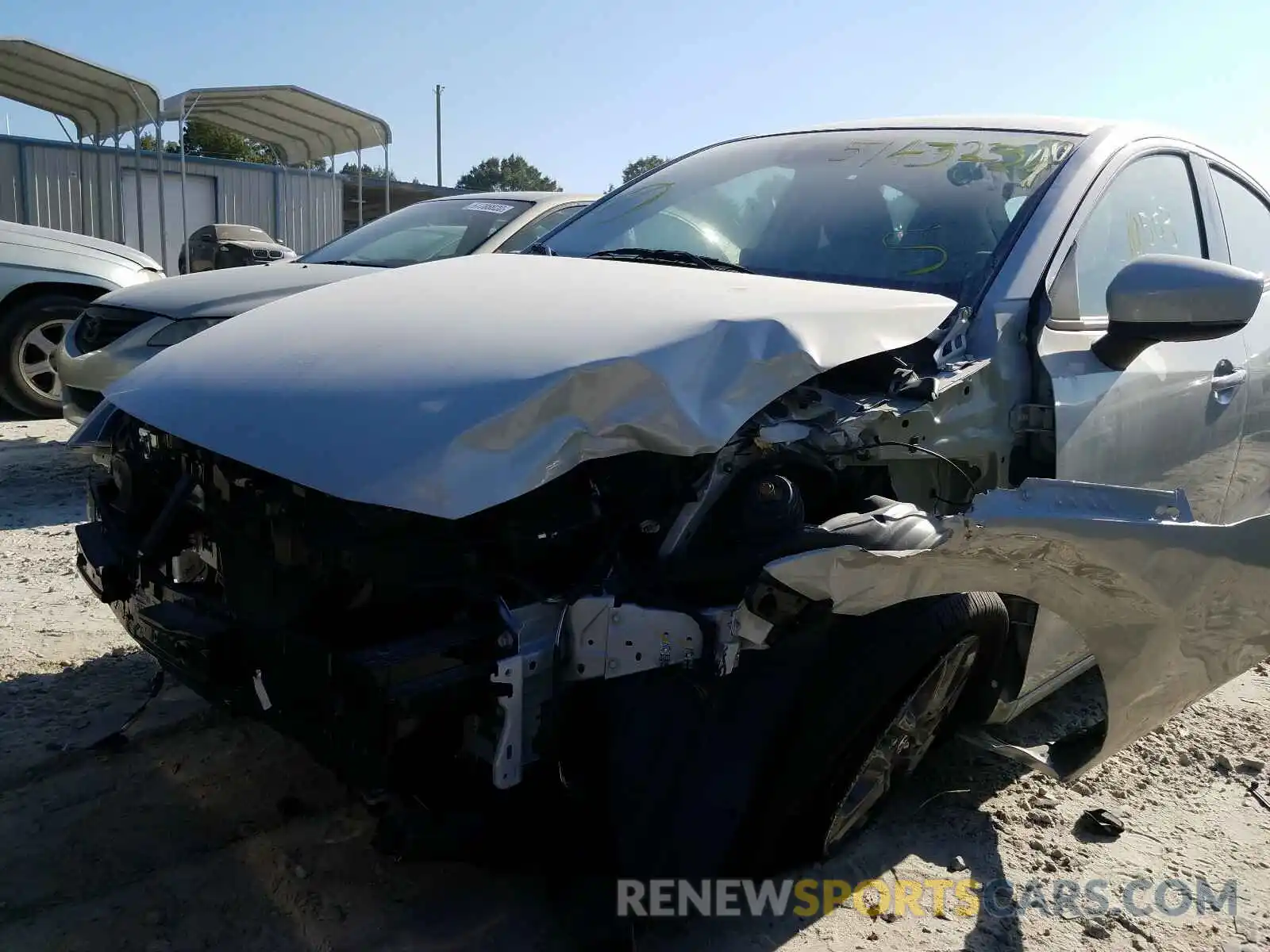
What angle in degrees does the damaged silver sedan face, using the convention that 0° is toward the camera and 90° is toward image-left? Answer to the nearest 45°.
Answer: approximately 45°

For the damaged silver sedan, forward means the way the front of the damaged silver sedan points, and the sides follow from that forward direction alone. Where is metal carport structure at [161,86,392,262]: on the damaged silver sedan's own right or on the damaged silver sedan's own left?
on the damaged silver sedan's own right

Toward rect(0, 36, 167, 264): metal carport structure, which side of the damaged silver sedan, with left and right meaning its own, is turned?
right
